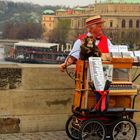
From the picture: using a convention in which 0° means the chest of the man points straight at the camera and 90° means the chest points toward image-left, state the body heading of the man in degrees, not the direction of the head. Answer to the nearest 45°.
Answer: approximately 0°
